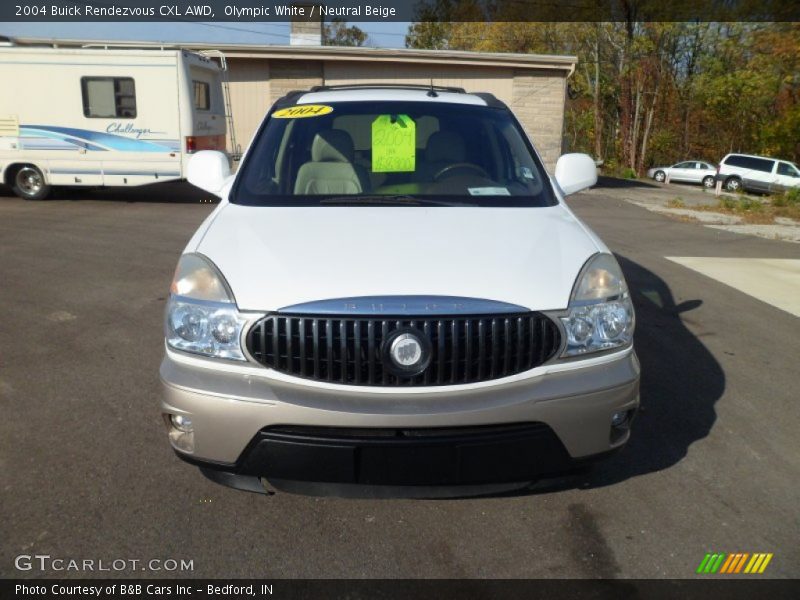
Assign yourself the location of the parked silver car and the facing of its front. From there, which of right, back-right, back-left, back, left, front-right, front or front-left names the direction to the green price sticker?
left

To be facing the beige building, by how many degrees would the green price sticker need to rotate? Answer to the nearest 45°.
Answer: approximately 180°

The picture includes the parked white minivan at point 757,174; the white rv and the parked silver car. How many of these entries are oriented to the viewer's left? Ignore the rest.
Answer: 2

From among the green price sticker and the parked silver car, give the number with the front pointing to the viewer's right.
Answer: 0

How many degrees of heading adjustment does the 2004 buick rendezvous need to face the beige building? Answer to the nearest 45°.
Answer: approximately 180°

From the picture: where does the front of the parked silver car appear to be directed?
to the viewer's left

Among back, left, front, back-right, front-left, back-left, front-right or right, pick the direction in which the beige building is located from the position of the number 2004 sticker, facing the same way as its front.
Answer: back

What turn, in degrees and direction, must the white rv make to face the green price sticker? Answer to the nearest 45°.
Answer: approximately 90° to its left

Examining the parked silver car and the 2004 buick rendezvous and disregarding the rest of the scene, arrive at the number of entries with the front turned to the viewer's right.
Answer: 0

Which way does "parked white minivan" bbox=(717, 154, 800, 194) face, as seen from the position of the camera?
facing to the right of the viewer

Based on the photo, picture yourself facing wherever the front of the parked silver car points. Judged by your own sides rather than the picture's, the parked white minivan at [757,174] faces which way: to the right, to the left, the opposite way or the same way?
the opposite way

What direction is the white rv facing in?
to the viewer's left
